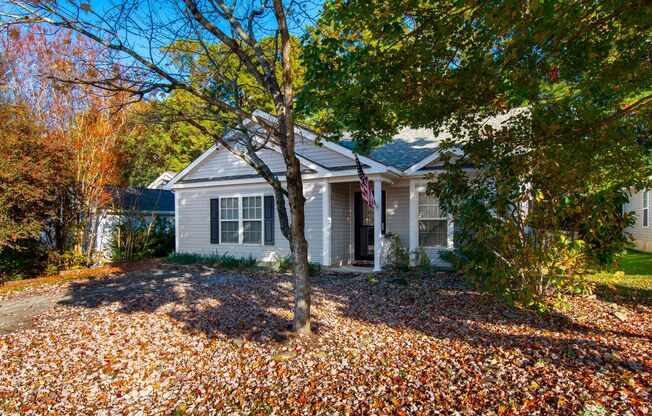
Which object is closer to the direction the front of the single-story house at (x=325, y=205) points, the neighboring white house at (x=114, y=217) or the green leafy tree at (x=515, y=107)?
the green leafy tree

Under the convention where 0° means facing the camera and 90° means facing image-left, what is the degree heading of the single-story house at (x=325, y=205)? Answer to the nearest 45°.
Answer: approximately 0°

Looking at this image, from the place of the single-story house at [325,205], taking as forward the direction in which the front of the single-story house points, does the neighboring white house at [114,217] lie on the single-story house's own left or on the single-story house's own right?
on the single-story house's own right

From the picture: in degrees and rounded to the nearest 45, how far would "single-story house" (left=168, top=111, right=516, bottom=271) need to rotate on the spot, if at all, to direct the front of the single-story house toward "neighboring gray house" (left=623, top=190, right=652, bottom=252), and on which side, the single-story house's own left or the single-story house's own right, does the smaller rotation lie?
approximately 90° to the single-story house's own left

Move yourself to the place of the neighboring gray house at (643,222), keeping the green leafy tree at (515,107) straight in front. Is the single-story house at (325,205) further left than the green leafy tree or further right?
right
